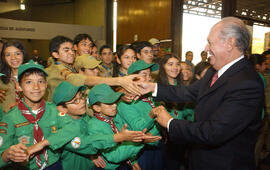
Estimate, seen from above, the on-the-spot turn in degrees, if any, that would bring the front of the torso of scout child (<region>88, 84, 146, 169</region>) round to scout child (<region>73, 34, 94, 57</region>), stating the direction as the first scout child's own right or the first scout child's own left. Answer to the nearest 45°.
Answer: approximately 135° to the first scout child's own left

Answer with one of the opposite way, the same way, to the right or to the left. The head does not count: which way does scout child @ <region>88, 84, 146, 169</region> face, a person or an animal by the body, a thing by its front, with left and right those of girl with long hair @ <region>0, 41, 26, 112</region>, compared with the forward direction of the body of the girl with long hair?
the same way

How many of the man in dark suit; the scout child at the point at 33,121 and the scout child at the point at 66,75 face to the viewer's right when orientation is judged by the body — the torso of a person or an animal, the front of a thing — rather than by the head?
1

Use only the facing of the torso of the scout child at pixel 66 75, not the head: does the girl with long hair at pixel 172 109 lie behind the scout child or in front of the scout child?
in front

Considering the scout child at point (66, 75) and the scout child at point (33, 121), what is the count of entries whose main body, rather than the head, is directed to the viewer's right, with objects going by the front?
1

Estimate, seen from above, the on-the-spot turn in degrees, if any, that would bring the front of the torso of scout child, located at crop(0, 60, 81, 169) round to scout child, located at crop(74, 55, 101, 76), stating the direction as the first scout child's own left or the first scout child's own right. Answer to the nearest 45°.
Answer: approximately 135° to the first scout child's own left

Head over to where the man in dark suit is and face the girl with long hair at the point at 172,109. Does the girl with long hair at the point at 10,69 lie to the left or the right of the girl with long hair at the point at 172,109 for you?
left

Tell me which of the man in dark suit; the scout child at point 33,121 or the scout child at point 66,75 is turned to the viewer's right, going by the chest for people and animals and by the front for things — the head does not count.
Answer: the scout child at point 66,75

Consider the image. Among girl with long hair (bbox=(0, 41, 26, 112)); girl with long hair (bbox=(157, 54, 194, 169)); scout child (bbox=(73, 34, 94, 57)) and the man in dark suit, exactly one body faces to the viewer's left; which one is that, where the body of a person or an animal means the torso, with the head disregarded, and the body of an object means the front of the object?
the man in dark suit

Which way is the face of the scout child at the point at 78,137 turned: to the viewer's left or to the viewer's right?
to the viewer's right

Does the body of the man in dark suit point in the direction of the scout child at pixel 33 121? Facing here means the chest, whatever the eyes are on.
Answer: yes

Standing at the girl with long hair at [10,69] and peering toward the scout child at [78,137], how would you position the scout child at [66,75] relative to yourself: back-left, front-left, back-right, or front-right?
front-left

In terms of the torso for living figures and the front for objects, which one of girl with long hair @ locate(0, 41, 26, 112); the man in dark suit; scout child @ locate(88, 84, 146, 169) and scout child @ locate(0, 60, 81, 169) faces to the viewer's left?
the man in dark suit

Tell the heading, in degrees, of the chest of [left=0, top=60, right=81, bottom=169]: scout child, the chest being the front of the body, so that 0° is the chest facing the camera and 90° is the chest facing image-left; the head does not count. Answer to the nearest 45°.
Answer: approximately 0°

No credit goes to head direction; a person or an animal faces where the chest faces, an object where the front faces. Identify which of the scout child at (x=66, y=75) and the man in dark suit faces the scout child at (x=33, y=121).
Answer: the man in dark suit

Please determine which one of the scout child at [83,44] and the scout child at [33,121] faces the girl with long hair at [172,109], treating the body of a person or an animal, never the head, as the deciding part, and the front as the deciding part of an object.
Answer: the scout child at [83,44]
